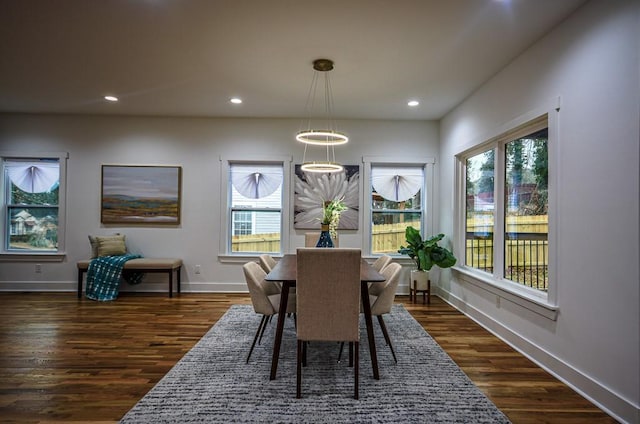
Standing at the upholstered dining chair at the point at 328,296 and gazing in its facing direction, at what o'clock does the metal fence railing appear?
The metal fence railing is roughly at 2 o'clock from the upholstered dining chair.

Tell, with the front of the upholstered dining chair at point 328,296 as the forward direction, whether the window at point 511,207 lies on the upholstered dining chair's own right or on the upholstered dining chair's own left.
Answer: on the upholstered dining chair's own right

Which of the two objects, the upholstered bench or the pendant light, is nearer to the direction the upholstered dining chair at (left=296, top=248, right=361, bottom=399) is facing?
the pendant light

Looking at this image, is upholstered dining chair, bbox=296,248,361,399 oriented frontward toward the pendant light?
yes

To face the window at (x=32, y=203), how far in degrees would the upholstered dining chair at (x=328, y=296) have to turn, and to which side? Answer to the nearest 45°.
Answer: approximately 45° to its left

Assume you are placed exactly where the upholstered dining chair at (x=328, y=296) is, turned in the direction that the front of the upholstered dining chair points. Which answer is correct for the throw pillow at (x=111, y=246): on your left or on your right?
on your left

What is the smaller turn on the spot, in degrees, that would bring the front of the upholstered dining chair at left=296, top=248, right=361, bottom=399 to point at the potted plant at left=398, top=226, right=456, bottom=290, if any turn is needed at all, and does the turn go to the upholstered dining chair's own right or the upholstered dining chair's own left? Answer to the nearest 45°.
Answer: approximately 45° to the upholstered dining chair's own right

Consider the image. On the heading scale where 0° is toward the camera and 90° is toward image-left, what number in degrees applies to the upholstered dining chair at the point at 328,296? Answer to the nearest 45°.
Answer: approximately 180°
